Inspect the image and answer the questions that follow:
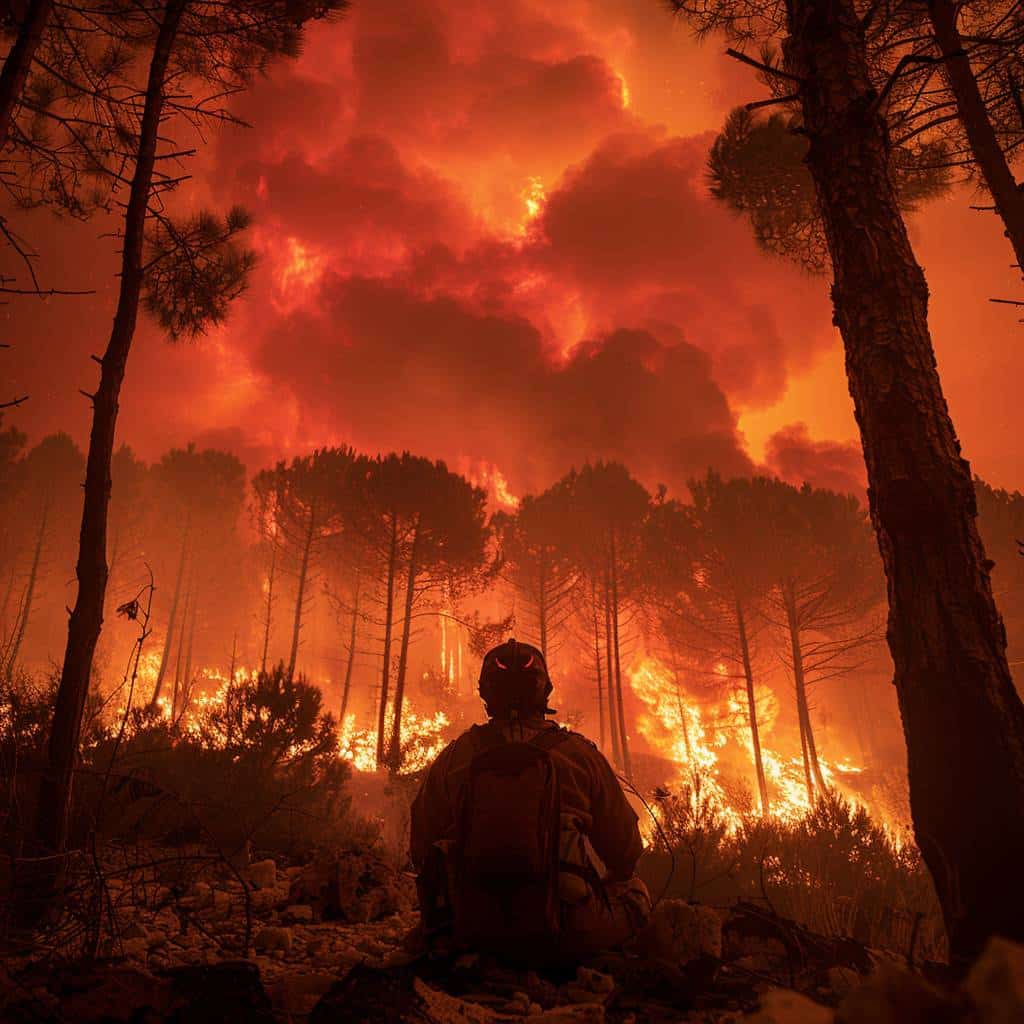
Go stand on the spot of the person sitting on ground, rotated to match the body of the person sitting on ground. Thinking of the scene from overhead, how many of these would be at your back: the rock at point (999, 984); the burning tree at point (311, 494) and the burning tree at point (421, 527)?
1

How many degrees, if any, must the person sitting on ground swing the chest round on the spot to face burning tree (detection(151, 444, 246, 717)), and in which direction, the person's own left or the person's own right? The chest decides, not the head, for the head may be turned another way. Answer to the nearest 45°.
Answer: approximately 45° to the person's own left

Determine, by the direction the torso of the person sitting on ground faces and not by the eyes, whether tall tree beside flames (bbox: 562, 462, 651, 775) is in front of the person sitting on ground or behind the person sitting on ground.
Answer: in front

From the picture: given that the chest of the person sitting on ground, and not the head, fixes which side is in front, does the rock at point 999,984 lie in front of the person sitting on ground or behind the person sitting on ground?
behind

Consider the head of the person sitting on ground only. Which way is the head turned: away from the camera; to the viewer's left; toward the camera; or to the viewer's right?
away from the camera

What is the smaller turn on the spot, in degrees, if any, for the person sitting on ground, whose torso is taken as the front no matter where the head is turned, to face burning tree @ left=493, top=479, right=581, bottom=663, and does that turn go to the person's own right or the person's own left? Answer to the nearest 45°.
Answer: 0° — they already face it

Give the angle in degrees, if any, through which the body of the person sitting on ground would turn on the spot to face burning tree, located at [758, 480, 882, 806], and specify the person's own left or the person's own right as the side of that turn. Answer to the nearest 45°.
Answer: approximately 45° to the person's own right

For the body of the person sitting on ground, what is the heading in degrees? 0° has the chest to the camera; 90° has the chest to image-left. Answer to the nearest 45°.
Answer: approximately 180°

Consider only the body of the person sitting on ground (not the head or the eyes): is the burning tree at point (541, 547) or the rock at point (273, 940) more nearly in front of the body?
the burning tree

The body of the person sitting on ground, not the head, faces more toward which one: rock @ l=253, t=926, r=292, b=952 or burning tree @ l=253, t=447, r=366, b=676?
the burning tree

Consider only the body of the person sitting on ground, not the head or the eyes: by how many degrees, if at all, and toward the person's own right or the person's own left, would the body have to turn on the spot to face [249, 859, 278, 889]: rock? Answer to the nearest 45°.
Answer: approximately 45° to the person's own left

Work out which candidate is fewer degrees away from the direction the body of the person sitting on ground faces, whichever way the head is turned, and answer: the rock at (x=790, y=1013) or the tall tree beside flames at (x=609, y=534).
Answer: the tall tree beside flames
